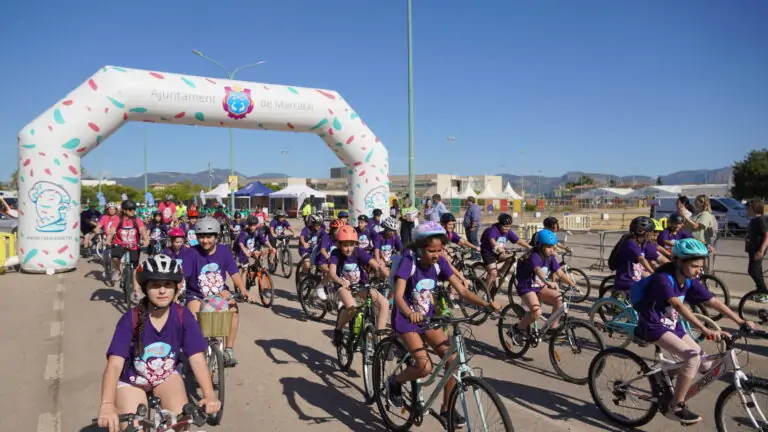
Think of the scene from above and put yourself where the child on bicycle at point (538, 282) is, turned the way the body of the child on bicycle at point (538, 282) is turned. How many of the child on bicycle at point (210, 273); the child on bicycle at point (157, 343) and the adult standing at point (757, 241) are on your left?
1

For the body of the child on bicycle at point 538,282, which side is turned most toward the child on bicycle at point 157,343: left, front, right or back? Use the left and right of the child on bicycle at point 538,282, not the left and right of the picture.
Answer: right

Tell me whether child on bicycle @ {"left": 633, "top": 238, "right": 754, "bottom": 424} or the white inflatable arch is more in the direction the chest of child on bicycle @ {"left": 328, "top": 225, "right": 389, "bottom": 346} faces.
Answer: the child on bicycle

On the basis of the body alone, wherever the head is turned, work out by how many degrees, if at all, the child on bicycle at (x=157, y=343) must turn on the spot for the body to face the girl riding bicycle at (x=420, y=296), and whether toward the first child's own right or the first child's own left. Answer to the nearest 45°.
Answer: approximately 90° to the first child's own left

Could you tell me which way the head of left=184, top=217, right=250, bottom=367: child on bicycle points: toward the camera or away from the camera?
toward the camera

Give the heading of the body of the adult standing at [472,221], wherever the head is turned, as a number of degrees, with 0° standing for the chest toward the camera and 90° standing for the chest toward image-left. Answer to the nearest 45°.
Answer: approximately 45°

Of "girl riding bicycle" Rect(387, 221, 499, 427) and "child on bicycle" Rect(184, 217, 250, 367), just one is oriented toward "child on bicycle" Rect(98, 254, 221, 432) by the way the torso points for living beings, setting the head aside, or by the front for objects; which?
"child on bicycle" Rect(184, 217, 250, 367)

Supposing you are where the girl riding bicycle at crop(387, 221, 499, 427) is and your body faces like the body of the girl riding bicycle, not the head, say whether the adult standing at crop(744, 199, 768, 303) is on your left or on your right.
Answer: on your left

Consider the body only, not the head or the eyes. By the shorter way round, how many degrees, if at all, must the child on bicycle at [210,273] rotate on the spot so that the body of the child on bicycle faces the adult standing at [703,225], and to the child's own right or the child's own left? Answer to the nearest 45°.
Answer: approximately 90° to the child's own left

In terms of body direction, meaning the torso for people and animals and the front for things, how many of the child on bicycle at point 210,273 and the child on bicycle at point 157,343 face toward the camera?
2

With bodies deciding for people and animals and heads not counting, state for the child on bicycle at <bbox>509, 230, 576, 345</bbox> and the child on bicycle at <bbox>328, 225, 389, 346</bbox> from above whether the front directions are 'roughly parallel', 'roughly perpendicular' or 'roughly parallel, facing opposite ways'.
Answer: roughly parallel

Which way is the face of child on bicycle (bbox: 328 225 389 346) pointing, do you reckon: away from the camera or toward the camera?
toward the camera

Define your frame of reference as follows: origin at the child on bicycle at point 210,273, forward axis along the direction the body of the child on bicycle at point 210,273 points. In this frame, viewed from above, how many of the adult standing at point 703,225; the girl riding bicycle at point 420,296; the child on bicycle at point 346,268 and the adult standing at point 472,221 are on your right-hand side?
0

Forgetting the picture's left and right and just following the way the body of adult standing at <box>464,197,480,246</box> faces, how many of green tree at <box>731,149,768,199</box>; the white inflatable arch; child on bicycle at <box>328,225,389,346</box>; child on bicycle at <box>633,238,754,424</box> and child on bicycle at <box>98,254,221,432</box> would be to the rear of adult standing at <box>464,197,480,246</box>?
1

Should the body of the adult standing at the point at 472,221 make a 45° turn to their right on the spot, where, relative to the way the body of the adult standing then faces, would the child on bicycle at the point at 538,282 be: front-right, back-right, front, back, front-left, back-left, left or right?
left

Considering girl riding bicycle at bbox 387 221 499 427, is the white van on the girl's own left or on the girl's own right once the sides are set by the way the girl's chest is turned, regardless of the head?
on the girl's own left

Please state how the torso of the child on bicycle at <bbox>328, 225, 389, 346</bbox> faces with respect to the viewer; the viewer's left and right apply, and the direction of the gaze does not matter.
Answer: facing the viewer and to the right of the viewer

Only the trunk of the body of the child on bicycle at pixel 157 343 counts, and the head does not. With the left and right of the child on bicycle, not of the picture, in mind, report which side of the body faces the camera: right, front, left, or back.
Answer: front
